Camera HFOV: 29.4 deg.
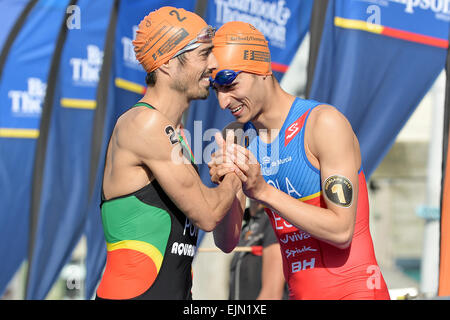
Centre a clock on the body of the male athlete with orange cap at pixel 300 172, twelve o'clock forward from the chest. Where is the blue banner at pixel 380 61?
The blue banner is roughly at 5 o'clock from the male athlete with orange cap.

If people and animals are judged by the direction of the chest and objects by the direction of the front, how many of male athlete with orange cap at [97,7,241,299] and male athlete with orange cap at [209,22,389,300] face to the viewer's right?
1

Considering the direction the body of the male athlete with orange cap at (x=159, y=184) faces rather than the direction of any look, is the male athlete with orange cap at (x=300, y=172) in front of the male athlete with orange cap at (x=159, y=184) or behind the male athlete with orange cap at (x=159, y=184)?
in front

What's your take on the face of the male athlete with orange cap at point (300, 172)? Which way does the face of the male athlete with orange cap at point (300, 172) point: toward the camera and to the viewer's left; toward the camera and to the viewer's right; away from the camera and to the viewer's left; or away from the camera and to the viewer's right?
toward the camera and to the viewer's left

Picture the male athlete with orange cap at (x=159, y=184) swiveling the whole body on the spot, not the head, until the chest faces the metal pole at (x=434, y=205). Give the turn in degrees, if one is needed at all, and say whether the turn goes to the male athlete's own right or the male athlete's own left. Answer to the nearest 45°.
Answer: approximately 45° to the male athlete's own left

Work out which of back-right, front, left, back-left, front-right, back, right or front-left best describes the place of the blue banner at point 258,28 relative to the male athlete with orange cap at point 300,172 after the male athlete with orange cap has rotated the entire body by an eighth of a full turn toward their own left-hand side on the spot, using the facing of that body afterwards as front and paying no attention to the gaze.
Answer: back

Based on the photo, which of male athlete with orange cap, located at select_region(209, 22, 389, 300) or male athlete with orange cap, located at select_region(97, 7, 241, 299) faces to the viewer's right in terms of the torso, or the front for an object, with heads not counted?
male athlete with orange cap, located at select_region(97, 7, 241, 299)

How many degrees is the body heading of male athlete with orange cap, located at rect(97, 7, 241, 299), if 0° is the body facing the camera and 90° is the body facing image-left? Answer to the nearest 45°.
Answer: approximately 270°

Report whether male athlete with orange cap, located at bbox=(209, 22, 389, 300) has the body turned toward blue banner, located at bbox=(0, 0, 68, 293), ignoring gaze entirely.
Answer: no

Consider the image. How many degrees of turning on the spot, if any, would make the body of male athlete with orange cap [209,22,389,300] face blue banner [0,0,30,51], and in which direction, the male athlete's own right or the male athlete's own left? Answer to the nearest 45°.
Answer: approximately 90° to the male athlete's own right

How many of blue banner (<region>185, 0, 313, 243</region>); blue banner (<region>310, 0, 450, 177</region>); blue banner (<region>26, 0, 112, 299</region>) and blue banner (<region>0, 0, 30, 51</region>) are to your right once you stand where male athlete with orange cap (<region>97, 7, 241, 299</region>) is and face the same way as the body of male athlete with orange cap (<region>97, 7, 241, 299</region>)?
0

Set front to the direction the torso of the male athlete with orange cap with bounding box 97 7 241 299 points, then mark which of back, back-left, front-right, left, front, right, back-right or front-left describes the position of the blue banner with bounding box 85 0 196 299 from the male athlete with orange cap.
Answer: left

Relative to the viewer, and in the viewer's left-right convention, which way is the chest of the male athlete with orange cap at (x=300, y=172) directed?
facing the viewer and to the left of the viewer

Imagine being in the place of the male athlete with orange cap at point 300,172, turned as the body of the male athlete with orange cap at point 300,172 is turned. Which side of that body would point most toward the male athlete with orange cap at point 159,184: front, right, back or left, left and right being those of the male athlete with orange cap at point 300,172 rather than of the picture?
front

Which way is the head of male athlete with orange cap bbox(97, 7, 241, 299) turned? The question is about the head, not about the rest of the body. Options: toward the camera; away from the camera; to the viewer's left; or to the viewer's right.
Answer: to the viewer's right
